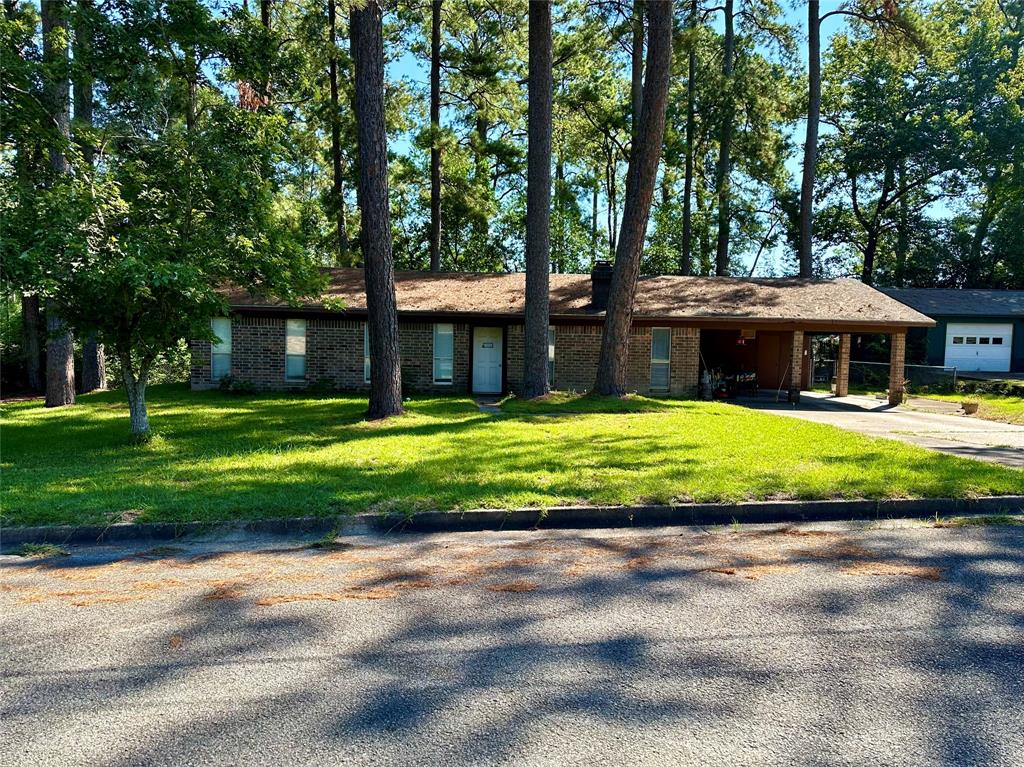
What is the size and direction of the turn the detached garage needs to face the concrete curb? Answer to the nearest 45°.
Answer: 0° — it already faces it

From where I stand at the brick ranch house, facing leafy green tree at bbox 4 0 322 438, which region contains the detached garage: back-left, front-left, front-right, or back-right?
back-left

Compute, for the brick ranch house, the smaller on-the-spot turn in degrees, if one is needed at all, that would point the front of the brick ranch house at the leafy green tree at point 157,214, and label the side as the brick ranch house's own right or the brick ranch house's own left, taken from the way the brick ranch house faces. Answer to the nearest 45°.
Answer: approximately 45° to the brick ranch house's own right

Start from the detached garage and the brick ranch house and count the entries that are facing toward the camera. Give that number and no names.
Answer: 2

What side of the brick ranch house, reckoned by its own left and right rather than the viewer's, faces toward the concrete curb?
front

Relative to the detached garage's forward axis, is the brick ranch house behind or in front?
in front

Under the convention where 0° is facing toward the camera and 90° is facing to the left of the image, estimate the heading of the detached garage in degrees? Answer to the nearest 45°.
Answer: approximately 0°

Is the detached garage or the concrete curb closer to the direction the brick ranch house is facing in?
the concrete curb

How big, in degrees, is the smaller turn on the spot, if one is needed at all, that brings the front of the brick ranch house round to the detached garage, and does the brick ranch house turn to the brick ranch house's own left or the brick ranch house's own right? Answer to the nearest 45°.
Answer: approximately 135° to the brick ranch house's own left

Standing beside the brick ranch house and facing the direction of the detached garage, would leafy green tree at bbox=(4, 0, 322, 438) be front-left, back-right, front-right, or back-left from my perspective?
back-right
